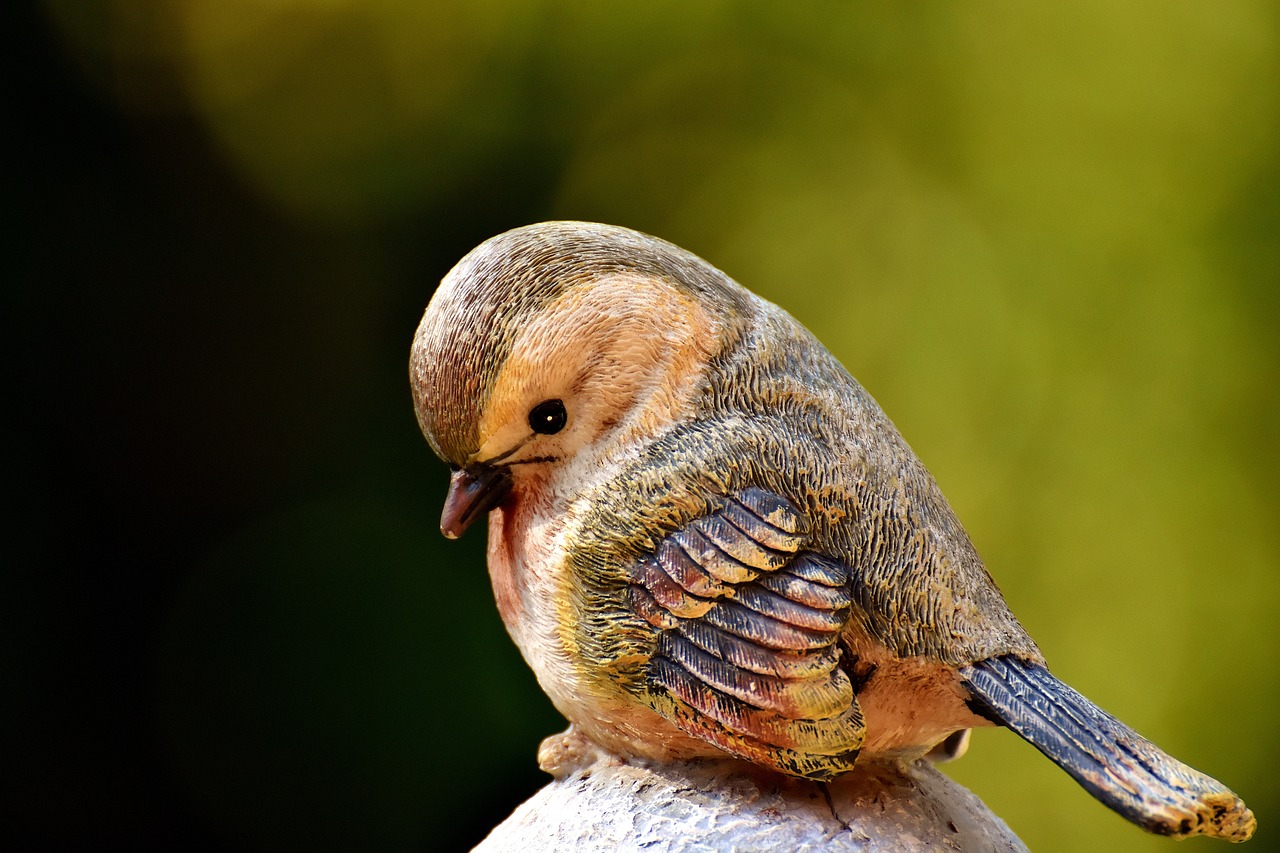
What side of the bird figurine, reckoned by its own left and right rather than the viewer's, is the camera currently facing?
left
